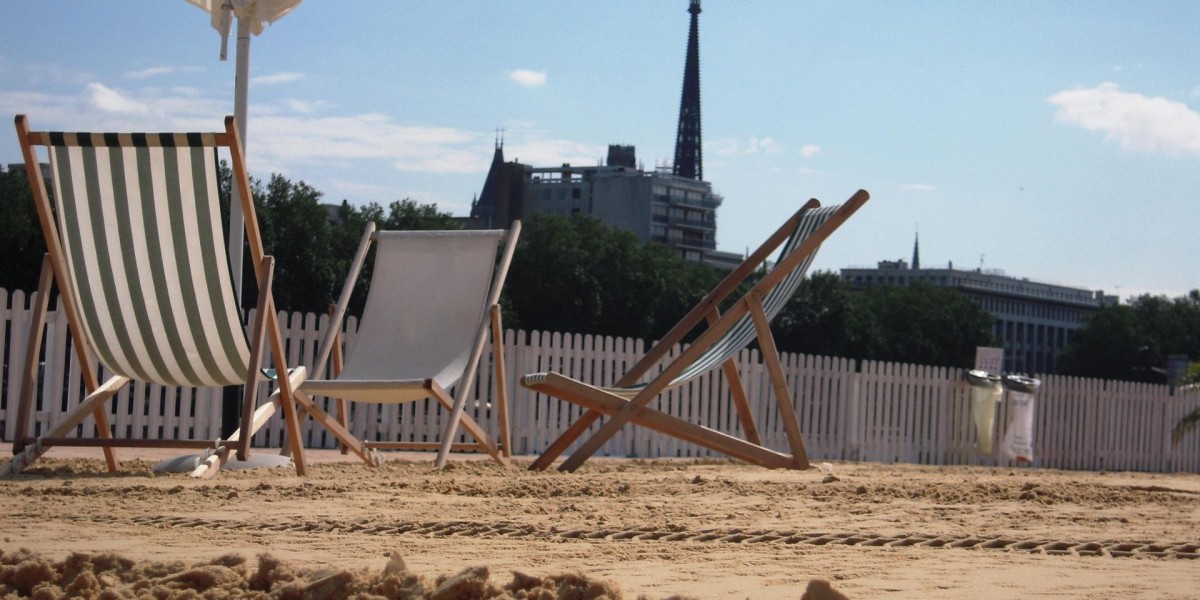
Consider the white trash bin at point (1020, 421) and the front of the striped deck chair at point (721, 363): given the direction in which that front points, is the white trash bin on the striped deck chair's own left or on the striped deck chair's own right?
on the striped deck chair's own right

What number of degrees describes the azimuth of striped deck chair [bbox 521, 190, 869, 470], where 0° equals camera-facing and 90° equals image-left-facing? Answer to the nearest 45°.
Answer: approximately 90°

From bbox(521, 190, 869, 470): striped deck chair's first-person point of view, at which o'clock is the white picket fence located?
The white picket fence is roughly at 3 o'clock from the striped deck chair.

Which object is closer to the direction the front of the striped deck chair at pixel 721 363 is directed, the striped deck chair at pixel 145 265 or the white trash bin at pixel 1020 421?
the striped deck chair

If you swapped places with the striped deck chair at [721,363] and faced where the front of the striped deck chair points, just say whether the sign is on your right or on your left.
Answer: on your right

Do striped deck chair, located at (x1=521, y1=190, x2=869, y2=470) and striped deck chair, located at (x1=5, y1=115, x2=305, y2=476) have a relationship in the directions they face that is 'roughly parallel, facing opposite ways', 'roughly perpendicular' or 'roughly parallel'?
roughly perpendicular

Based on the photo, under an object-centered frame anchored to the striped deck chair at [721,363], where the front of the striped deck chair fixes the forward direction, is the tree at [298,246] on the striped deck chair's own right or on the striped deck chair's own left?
on the striped deck chair's own right

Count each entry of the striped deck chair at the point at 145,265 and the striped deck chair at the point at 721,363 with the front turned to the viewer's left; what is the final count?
1
